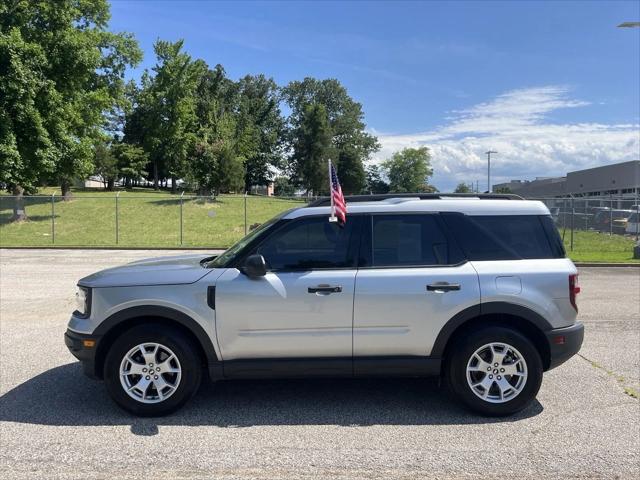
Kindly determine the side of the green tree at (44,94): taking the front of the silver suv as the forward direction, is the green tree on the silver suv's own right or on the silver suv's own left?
on the silver suv's own right

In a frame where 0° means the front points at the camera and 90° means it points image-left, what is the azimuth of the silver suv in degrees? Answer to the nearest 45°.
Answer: approximately 90°

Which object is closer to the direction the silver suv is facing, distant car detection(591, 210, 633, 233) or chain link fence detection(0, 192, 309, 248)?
the chain link fence

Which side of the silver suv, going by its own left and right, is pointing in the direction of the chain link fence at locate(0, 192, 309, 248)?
right
